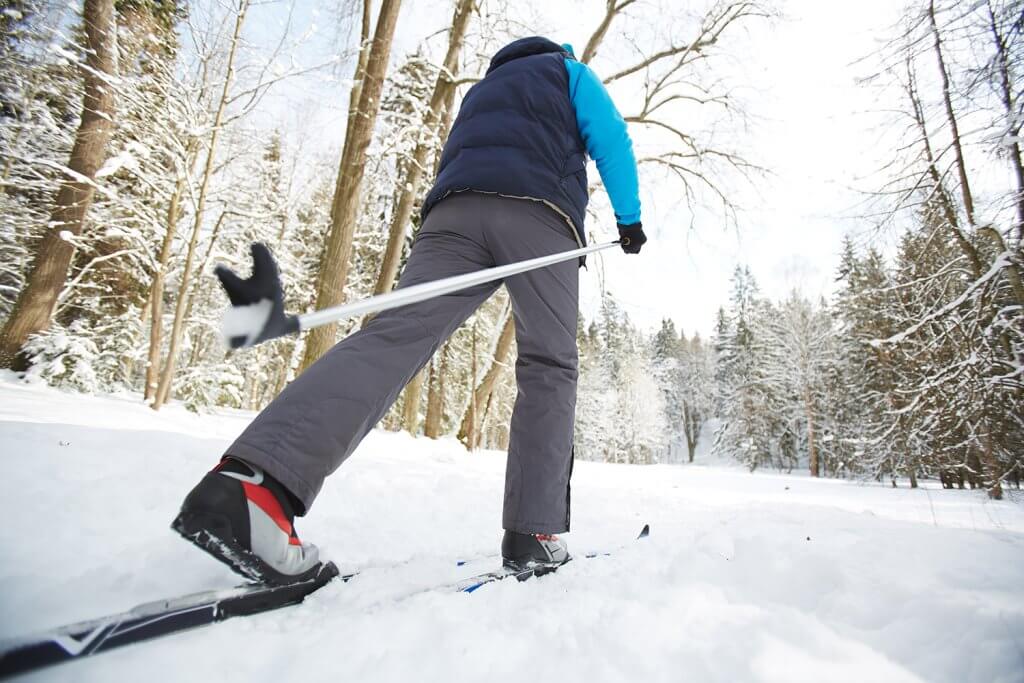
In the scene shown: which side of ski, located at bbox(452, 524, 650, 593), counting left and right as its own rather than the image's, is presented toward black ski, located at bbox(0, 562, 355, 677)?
back

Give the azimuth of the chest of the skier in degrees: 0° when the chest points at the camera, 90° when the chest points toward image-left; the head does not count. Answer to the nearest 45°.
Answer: approximately 225°

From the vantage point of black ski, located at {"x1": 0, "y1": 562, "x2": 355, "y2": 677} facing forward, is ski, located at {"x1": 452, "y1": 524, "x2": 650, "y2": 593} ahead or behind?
ahead

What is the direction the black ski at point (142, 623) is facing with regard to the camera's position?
facing away from the viewer and to the right of the viewer

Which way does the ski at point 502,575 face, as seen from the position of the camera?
facing away from the viewer and to the right of the viewer

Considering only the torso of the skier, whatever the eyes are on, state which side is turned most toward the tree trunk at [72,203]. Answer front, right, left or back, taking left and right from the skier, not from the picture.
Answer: left

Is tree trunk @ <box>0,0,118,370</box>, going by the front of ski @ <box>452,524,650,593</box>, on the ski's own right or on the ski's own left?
on the ski's own left
